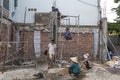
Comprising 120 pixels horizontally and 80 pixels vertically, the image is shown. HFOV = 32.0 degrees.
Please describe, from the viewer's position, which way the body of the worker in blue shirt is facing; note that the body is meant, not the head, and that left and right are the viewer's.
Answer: facing away from the viewer and to the left of the viewer
